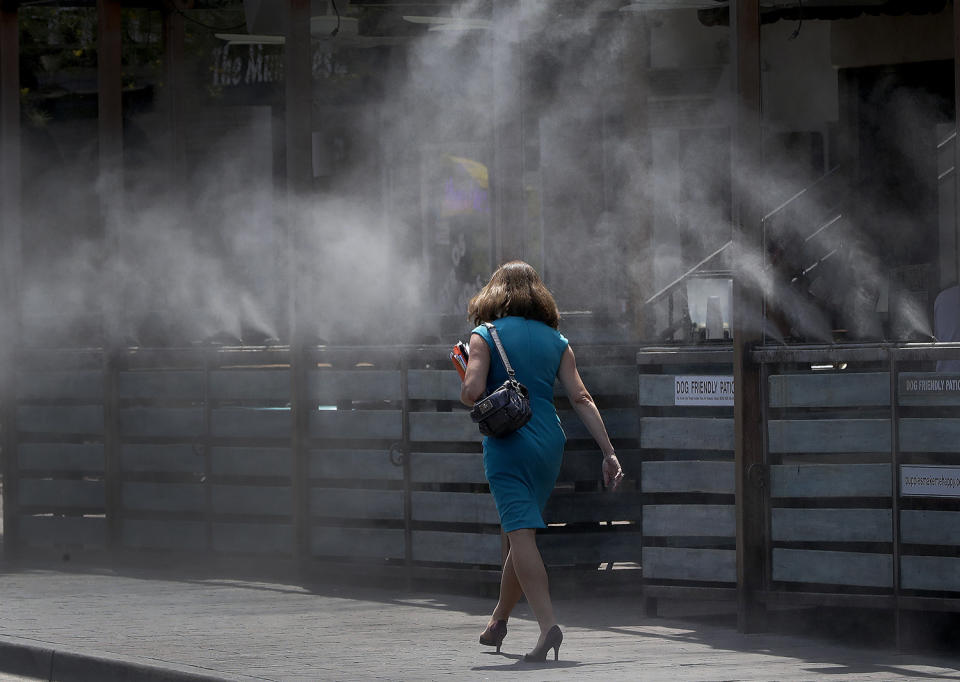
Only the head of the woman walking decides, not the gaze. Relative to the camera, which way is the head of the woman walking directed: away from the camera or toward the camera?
away from the camera

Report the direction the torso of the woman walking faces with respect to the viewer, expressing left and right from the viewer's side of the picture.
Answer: facing away from the viewer and to the left of the viewer

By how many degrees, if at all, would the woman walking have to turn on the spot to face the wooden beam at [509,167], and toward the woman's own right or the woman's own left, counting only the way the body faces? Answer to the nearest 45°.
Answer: approximately 45° to the woman's own right

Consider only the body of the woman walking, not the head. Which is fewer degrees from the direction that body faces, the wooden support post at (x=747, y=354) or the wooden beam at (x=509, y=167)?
the wooden beam

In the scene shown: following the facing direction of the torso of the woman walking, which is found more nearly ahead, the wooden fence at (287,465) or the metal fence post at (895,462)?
the wooden fence

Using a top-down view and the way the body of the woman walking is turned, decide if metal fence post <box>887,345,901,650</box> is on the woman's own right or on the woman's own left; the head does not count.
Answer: on the woman's own right

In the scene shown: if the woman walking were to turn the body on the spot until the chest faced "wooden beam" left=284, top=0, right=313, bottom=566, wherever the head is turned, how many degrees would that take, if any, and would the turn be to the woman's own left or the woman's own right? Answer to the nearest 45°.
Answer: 0° — they already face it

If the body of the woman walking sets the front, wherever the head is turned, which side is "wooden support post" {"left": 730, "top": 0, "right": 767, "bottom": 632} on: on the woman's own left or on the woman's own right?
on the woman's own right
